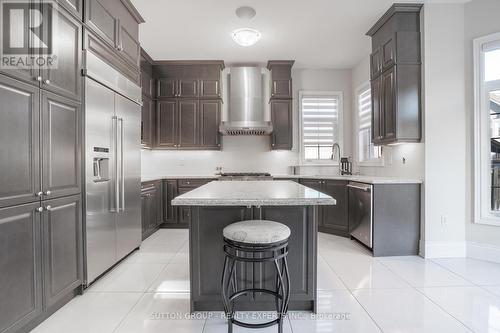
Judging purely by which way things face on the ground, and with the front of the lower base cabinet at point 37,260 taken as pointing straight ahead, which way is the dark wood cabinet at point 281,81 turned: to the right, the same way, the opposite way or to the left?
to the right

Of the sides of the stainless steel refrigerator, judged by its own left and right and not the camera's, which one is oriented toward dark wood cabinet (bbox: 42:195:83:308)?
right

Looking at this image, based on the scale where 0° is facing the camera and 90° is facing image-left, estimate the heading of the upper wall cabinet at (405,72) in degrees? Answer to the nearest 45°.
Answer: approximately 45°

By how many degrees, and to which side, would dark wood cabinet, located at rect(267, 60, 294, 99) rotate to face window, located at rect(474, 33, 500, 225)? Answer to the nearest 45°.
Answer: approximately 45° to its left
